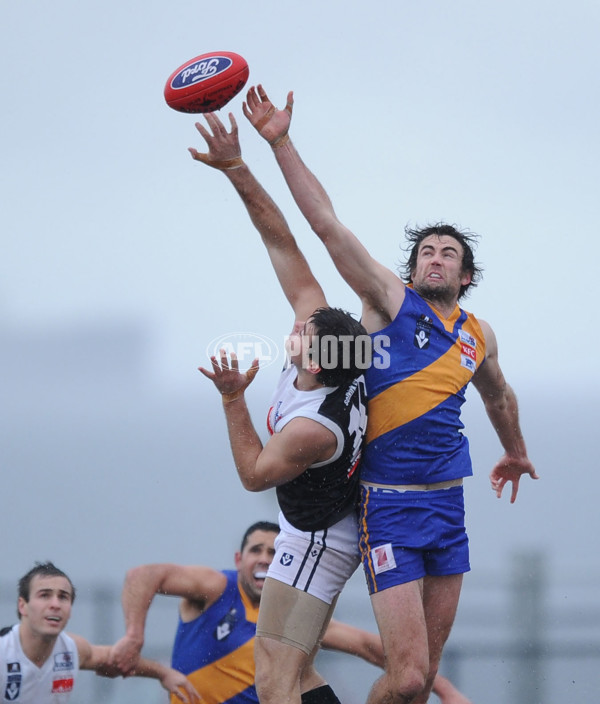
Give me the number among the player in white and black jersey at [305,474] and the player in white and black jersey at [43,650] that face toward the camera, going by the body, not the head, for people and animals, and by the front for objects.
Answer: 1

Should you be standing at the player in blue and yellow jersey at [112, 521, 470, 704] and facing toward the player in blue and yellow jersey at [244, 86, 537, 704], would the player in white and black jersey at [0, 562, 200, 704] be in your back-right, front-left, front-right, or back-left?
back-right

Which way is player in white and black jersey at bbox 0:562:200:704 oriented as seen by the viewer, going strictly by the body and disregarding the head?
toward the camera

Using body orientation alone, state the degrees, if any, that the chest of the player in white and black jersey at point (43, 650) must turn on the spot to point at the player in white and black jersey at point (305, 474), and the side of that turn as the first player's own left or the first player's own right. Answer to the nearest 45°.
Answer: approximately 45° to the first player's own left

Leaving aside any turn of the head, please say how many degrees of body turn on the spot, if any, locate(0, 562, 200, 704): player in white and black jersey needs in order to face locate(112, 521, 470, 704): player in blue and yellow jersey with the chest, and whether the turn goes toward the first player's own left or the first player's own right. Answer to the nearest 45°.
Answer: approximately 45° to the first player's own left

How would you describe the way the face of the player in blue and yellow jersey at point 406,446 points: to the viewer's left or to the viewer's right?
to the viewer's left

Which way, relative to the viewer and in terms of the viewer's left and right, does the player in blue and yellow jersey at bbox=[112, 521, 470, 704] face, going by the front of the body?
facing the viewer and to the right of the viewer

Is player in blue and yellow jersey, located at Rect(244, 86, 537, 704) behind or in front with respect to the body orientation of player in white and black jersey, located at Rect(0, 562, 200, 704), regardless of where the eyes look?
in front
